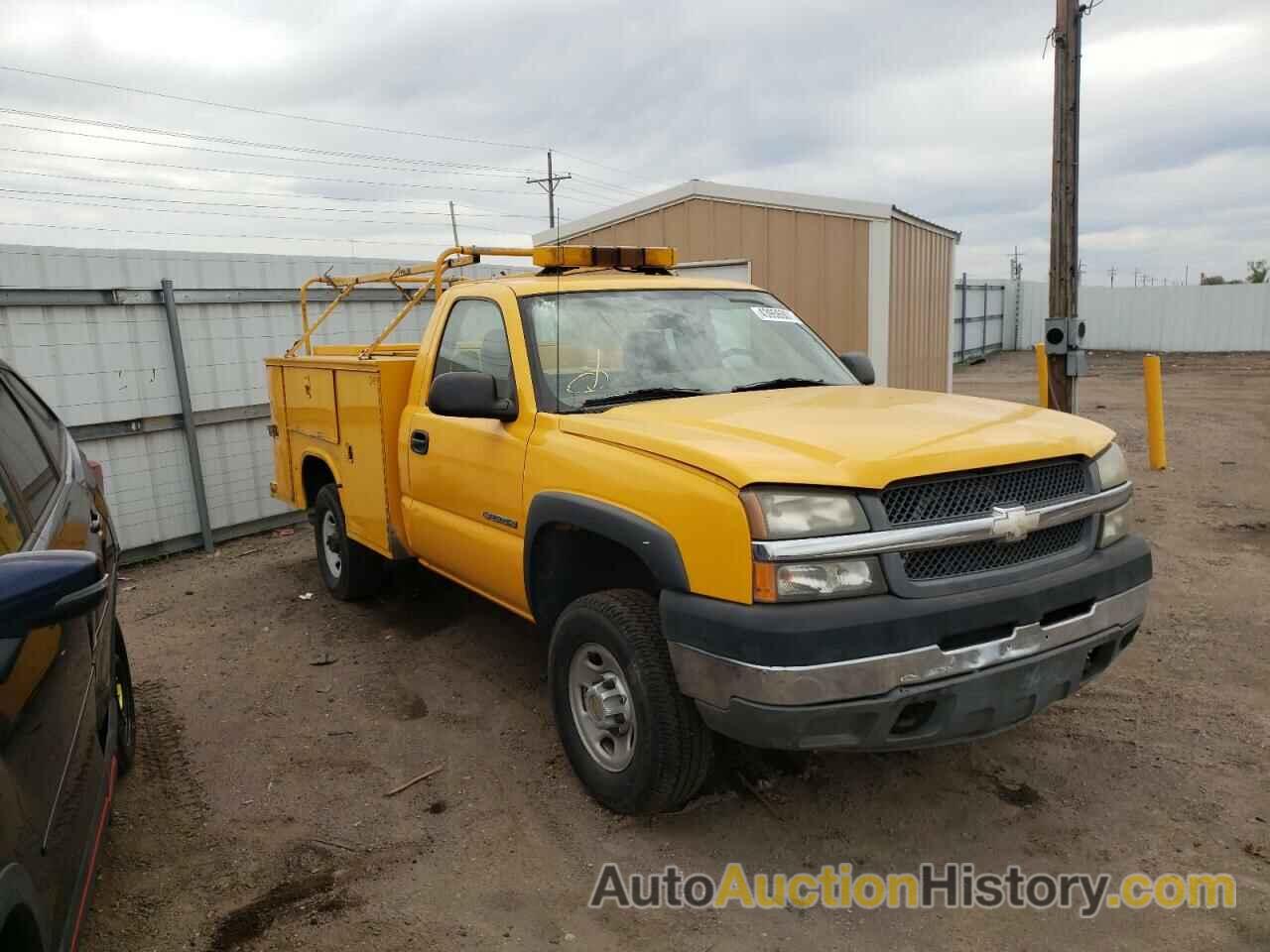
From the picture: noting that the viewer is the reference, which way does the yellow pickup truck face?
facing the viewer and to the right of the viewer

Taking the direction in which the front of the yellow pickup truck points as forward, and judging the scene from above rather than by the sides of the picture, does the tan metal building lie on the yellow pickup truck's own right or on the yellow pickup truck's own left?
on the yellow pickup truck's own left

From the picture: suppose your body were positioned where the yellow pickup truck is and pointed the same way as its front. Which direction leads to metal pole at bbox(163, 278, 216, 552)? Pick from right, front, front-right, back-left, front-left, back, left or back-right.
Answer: back

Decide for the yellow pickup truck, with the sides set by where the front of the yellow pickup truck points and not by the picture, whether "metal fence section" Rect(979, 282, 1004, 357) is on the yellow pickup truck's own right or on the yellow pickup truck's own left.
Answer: on the yellow pickup truck's own left

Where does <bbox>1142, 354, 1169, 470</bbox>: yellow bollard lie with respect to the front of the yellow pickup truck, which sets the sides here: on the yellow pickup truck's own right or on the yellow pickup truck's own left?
on the yellow pickup truck's own left

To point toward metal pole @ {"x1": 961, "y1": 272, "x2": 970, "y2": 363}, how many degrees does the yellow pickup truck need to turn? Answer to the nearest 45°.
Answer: approximately 135° to its left

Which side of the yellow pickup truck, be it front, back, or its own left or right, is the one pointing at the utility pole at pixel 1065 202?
left

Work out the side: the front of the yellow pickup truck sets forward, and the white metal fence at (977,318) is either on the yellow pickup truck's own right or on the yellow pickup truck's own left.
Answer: on the yellow pickup truck's own left
